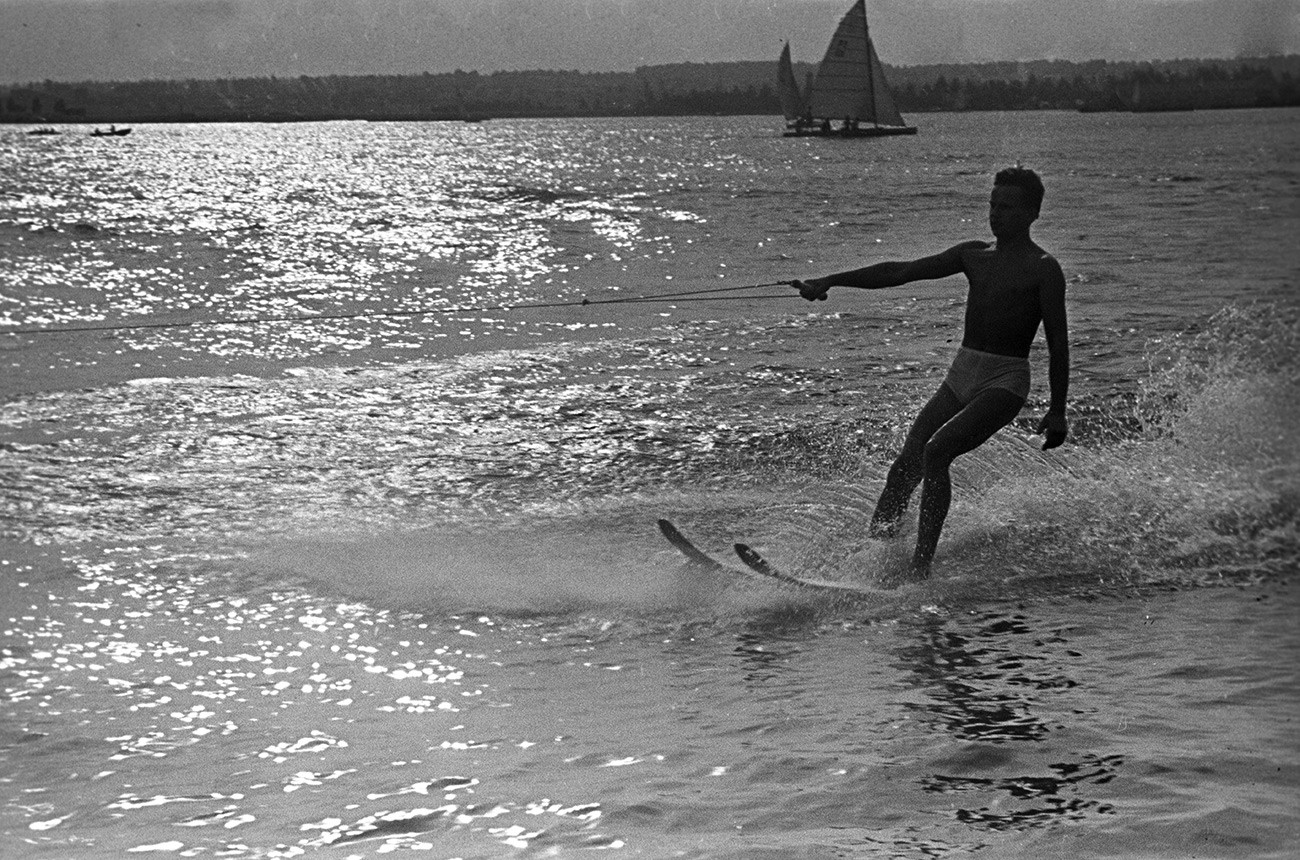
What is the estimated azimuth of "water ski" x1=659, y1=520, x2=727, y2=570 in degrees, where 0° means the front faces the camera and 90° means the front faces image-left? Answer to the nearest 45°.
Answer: approximately 90°

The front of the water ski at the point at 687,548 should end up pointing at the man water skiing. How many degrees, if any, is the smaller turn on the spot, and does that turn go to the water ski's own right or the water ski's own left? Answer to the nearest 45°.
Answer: approximately 180°

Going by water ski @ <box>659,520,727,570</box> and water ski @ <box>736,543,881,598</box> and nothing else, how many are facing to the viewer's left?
2

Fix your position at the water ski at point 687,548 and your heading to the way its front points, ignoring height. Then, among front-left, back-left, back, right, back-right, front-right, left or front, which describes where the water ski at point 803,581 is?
back-left

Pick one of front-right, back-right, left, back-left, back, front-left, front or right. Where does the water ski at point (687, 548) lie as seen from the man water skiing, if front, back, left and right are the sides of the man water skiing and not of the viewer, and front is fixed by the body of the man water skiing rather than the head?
front-right

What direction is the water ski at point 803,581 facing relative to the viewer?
to the viewer's left

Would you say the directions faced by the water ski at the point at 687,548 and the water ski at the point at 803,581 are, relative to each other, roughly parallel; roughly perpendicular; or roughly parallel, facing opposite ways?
roughly parallel
